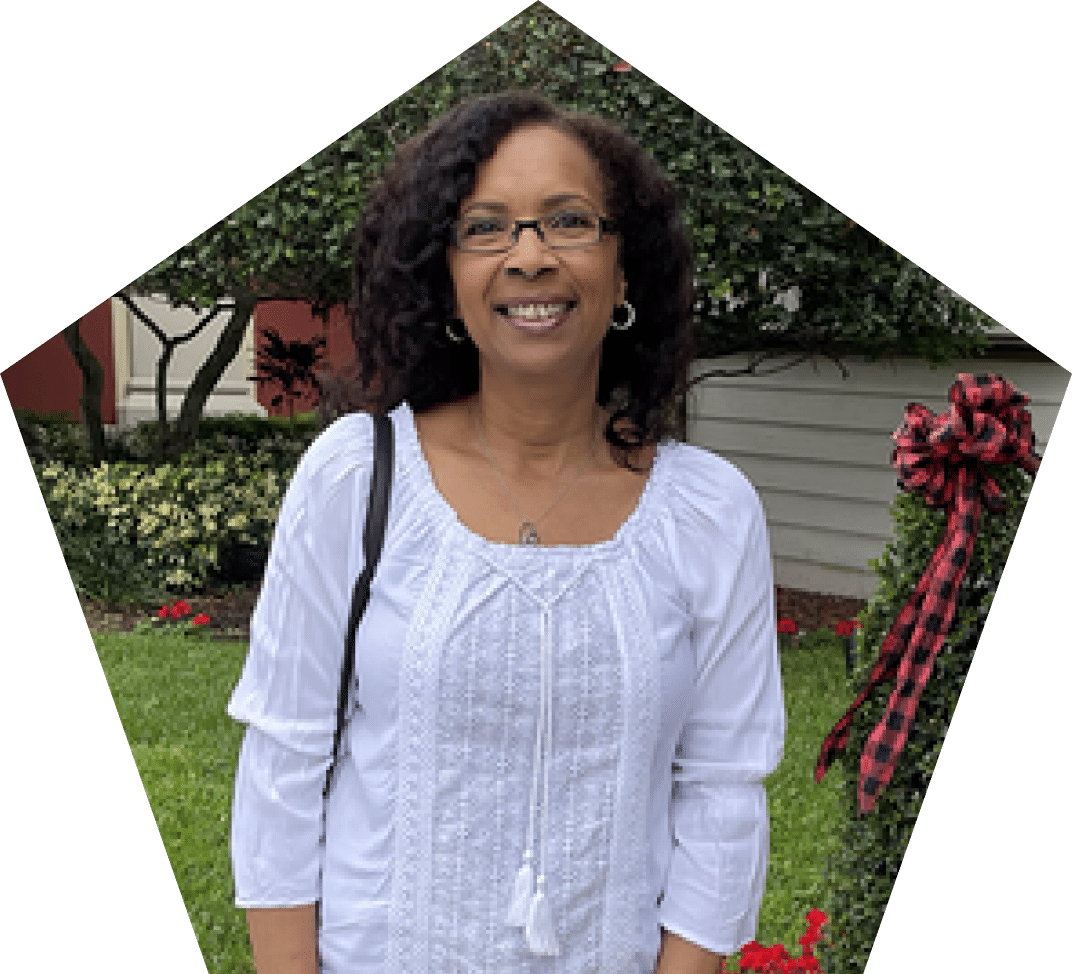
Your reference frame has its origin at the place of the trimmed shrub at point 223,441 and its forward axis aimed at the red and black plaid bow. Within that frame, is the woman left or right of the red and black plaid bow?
right

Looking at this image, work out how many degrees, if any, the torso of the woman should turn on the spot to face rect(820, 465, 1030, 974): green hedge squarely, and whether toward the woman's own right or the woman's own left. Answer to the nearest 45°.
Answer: approximately 135° to the woman's own left

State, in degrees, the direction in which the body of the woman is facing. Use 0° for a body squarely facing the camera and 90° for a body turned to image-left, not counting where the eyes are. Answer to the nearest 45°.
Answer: approximately 0°

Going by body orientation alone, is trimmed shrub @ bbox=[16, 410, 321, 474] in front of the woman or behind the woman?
behind

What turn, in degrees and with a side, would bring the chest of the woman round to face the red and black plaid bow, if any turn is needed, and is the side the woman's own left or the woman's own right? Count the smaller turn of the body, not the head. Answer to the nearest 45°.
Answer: approximately 135° to the woman's own left

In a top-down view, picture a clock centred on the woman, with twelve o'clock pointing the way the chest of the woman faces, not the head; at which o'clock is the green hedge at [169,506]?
The green hedge is roughly at 5 o'clock from the woman.
